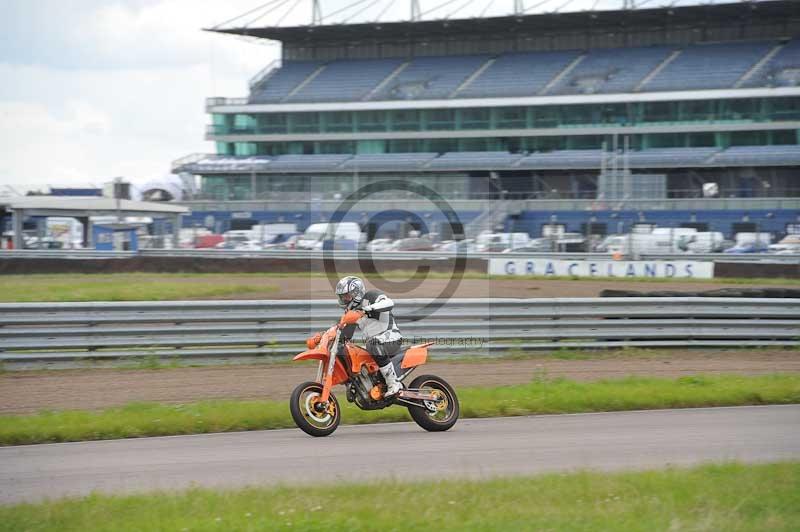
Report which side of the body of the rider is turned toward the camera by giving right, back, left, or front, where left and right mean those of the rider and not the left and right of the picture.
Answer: left

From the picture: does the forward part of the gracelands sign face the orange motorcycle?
yes

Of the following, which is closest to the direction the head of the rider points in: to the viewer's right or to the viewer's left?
to the viewer's left

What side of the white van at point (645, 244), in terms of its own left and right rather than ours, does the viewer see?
left

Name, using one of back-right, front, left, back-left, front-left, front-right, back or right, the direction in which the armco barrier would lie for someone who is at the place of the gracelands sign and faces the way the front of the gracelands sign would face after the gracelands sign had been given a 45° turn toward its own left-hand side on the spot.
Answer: front-right

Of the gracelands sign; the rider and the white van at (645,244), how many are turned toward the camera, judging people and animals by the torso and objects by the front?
1

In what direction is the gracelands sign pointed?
toward the camera

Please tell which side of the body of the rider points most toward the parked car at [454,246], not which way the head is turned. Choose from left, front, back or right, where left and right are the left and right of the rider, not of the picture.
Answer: right

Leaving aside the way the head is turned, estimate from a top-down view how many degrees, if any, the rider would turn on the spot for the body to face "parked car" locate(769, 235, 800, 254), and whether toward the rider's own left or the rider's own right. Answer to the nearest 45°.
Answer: approximately 135° to the rider's own right

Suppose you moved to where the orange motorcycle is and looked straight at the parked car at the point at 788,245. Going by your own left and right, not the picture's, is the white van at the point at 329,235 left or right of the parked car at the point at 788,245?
left

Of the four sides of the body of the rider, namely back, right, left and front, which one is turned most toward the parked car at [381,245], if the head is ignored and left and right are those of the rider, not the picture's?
right

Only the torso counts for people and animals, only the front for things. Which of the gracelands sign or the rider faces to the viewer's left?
the rider

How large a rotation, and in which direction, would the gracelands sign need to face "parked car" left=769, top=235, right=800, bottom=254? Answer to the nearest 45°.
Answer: approximately 90° to its left
